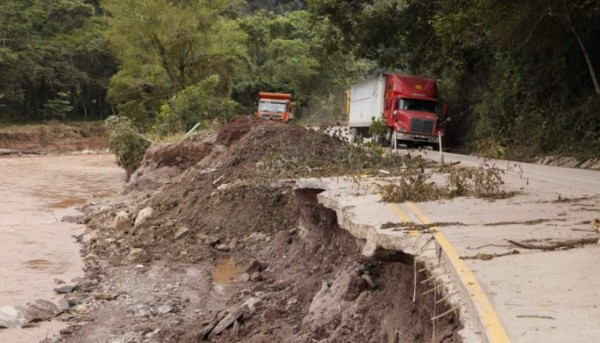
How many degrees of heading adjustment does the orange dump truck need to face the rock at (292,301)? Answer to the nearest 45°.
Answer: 0° — it already faces it

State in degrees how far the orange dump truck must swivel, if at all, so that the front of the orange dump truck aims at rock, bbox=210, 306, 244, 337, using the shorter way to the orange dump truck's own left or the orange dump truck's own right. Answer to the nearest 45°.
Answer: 0° — it already faces it

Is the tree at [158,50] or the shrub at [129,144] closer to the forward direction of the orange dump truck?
the shrub

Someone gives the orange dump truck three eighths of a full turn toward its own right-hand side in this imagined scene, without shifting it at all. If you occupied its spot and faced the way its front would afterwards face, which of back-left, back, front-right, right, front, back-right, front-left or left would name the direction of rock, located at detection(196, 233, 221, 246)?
back-left

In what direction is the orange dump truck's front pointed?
toward the camera

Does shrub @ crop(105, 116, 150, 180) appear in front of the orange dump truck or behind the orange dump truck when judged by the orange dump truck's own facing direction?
in front

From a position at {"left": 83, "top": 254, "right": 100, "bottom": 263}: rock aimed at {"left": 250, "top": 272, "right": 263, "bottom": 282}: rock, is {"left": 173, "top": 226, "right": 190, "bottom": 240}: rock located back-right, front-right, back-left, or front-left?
front-left

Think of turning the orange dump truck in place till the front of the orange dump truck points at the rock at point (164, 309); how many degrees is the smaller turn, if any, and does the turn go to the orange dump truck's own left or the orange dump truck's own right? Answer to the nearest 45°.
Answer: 0° — it already faces it

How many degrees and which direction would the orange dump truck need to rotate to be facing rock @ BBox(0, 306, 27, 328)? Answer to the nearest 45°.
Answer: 0° — it already faces it

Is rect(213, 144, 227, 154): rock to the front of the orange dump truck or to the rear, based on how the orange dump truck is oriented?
to the front

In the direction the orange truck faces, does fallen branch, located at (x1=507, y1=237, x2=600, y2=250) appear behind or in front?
in front

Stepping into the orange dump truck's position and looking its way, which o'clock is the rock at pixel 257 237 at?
The rock is roughly at 12 o'clock from the orange dump truck.
